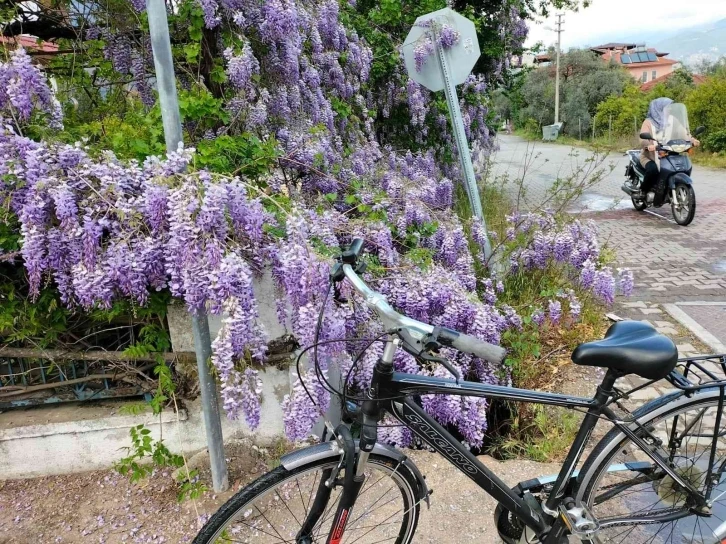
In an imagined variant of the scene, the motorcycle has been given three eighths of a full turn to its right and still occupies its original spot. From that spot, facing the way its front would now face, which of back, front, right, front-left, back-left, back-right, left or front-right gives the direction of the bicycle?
left

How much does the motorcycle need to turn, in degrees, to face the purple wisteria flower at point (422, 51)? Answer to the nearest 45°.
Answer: approximately 45° to its right

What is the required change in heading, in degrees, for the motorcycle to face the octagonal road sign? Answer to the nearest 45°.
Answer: approximately 45° to its right

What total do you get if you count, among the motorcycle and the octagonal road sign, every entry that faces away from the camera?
1

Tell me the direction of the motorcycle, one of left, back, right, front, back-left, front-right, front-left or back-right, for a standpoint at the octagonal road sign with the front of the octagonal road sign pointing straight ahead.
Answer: front-right

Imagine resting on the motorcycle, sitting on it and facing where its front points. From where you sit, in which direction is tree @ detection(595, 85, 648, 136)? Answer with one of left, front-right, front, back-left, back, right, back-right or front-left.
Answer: back-left

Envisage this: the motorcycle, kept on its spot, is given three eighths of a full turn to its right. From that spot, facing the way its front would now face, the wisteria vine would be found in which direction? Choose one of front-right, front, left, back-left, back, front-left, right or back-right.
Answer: left

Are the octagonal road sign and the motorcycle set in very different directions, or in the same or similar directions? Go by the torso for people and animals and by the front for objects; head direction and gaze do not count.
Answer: very different directions

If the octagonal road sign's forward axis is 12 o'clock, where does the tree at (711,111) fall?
The tree is roughly at 1 o'clock from the octagonal road sign.

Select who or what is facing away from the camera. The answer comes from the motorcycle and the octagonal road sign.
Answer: the octagonal road sign

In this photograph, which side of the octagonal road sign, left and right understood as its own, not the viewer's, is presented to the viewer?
back

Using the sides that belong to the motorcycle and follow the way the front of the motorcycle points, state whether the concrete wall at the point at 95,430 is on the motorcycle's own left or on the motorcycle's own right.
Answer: on the motorcycle's own right
